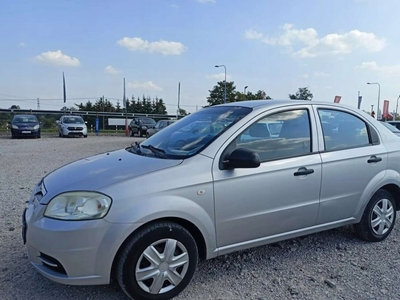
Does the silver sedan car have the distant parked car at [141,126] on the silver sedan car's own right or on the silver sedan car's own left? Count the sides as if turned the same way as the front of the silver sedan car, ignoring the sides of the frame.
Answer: on the silver sedan car's own right

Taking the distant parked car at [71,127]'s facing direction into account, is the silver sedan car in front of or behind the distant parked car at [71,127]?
in front

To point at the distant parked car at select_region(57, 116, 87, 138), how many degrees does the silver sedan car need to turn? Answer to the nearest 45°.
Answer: approximately 90° to its right

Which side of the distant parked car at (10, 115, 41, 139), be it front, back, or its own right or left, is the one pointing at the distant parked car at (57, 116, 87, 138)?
left

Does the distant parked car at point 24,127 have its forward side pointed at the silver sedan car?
yes

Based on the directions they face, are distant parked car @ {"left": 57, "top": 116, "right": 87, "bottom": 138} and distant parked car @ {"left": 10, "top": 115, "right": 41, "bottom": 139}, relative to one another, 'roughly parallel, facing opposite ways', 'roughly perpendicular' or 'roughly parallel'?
roughly parallel

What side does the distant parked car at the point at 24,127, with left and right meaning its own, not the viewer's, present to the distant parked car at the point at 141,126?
left

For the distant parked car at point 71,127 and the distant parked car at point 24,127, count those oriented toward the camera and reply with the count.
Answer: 2

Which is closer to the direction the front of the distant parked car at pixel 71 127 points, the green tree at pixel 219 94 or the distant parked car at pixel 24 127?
the distant parked car

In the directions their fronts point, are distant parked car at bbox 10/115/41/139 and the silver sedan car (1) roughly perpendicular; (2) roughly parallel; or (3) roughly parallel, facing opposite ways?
roughly perpendicular

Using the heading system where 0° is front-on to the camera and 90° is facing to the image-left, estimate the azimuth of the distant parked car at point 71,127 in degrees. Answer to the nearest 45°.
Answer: approximately 0°

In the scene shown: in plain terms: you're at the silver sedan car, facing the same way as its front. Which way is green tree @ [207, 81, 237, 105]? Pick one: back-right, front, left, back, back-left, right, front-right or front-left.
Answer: back-right

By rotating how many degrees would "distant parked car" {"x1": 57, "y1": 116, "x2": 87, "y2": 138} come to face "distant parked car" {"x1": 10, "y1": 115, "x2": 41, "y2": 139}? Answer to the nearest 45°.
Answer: approximately 45° to its right

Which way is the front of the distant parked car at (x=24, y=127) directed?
toward the camera

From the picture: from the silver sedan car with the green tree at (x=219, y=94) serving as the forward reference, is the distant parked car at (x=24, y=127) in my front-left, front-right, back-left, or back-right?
front-left

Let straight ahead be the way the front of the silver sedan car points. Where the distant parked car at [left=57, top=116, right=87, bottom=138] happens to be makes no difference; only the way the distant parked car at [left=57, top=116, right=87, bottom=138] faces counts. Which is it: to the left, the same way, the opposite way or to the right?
to the left
